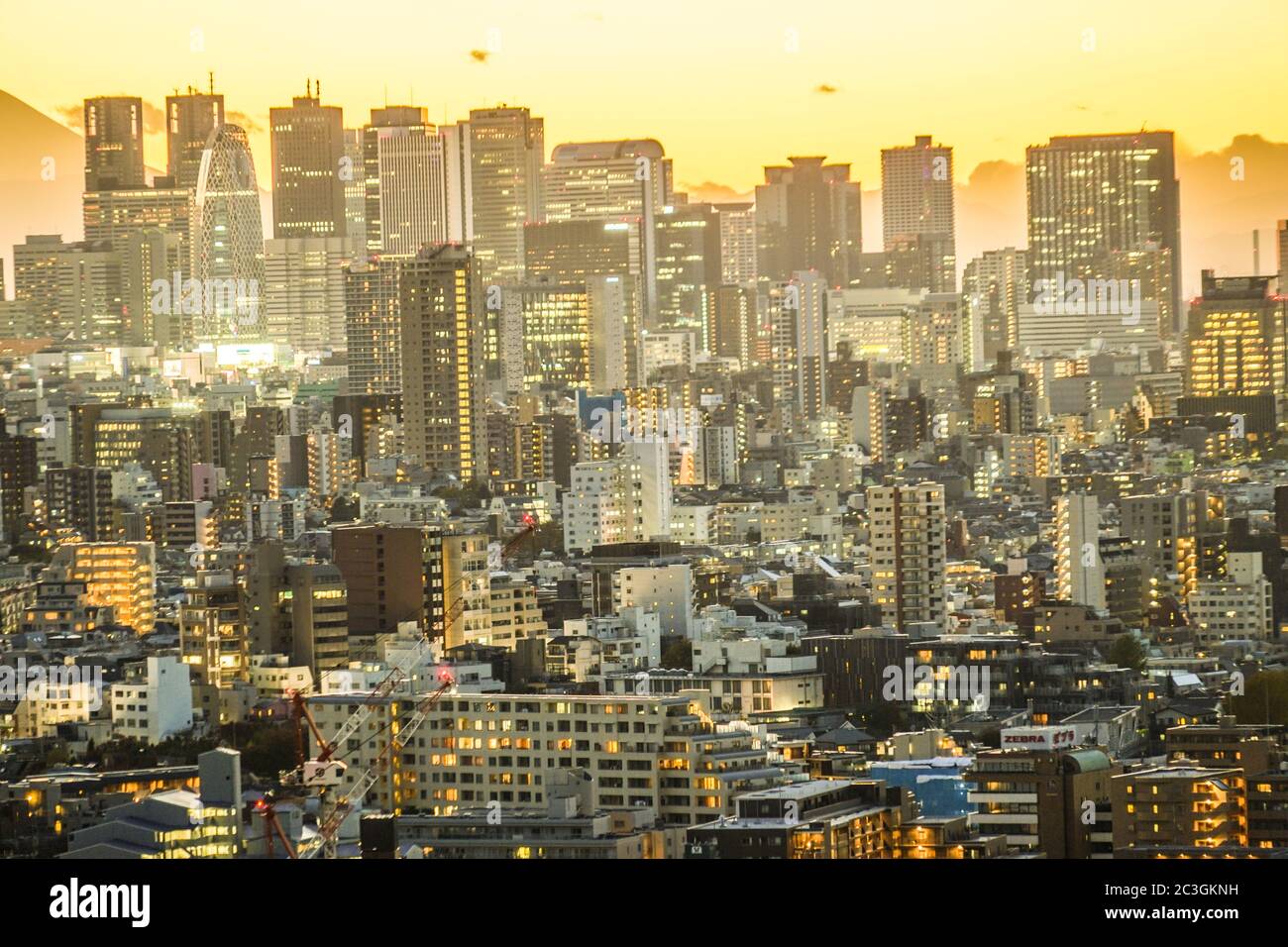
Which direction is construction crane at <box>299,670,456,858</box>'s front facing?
to the viewer's right

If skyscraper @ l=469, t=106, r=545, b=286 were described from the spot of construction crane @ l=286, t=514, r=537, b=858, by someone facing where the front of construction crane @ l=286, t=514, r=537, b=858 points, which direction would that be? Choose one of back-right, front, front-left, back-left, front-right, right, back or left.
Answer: left

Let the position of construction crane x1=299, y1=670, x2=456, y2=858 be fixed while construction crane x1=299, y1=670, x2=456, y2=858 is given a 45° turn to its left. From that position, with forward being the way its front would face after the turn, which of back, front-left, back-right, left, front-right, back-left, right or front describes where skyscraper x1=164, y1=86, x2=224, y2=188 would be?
front-left

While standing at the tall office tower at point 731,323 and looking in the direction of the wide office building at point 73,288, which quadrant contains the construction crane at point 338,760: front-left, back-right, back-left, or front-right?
front-left

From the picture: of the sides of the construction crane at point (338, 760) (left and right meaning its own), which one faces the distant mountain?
left

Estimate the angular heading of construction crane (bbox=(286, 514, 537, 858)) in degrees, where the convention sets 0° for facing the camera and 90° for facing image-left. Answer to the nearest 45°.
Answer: approximately 270°

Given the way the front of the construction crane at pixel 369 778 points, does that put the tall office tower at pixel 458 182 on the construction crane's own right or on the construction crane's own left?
on the construction crane's own left

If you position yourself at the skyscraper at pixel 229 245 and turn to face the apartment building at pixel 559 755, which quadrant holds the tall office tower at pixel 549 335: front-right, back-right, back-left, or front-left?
front-left

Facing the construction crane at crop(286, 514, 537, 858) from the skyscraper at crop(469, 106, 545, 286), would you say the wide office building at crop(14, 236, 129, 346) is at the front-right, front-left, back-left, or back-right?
front-right
